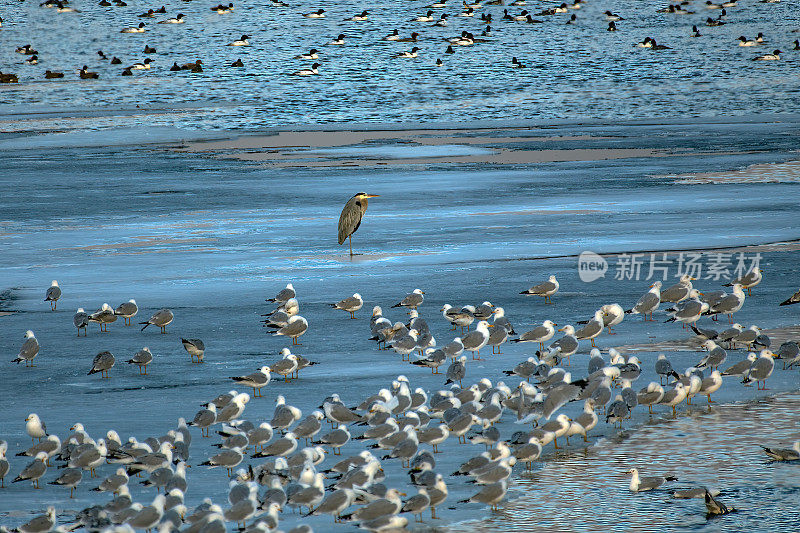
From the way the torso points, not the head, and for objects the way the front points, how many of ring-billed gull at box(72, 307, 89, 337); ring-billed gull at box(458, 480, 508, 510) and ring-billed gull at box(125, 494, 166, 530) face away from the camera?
1

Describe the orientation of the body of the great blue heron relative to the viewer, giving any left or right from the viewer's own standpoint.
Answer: facing to the right of the viewer

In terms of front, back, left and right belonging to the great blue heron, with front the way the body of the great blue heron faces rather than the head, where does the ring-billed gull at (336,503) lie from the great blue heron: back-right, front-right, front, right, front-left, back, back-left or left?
right

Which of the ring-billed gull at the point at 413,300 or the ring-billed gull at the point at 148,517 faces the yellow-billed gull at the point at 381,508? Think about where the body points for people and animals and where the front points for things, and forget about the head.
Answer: the ring-billed gull at the point at 148,517

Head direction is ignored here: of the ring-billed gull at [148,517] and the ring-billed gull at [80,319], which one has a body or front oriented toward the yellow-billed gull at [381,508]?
the ring-billed gull at [148,517]

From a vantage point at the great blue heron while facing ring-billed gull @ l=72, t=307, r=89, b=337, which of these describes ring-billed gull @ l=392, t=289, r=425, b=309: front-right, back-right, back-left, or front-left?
front-left

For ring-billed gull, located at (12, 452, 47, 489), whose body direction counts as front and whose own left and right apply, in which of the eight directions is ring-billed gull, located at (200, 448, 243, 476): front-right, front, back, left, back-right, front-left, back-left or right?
front

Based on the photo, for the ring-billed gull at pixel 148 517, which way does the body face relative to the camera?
to the viewer's right

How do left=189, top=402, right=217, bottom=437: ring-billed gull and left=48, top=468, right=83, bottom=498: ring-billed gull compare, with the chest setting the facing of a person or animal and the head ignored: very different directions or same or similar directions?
same or similar directions
